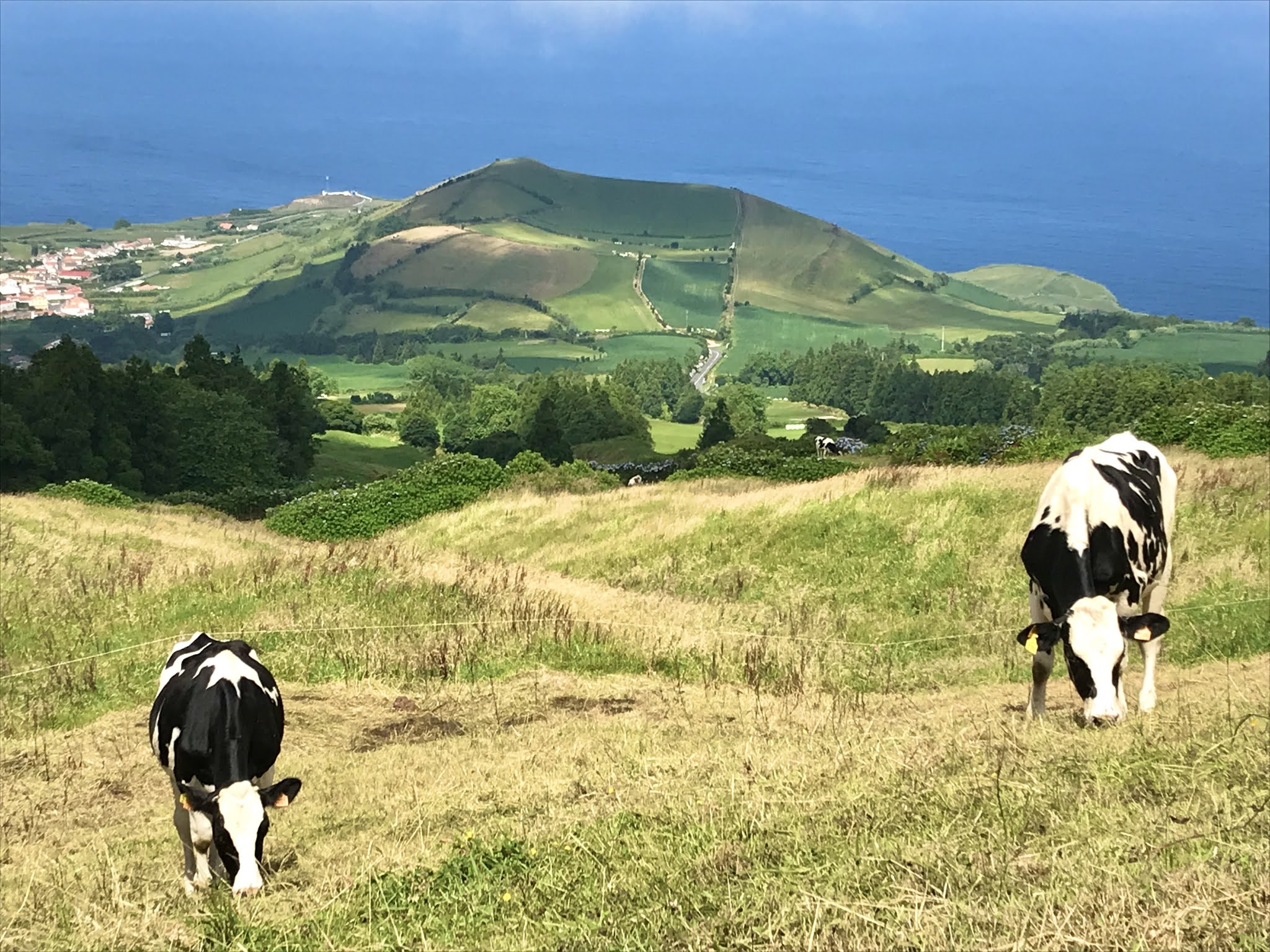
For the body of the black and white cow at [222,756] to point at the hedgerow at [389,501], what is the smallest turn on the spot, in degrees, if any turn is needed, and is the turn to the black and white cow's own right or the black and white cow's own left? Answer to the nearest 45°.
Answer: approximately 180°

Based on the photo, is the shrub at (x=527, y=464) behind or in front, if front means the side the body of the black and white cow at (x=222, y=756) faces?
behind

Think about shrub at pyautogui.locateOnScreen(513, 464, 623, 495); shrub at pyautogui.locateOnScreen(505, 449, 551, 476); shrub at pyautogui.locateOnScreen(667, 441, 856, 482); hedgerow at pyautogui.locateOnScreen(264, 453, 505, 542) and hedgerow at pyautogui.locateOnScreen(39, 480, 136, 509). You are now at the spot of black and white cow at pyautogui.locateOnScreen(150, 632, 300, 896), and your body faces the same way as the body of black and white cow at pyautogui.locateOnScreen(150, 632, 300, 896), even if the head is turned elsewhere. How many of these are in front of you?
0

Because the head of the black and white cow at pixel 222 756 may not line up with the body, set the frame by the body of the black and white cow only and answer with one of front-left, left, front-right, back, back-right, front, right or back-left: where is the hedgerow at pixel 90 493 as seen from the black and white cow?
back

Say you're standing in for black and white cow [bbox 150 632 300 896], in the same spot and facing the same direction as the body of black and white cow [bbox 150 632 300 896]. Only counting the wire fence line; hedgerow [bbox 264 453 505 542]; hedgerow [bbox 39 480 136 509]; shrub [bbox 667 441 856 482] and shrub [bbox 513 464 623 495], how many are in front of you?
0

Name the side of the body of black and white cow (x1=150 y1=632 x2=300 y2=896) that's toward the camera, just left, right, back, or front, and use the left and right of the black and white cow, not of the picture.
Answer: front

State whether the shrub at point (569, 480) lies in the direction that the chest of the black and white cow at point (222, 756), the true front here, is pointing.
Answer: no

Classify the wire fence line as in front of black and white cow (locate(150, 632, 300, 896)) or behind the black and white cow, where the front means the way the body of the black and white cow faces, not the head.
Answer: behind

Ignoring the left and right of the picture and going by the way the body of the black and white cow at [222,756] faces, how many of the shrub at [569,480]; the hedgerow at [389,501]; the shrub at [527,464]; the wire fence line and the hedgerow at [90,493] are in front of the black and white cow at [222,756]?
0

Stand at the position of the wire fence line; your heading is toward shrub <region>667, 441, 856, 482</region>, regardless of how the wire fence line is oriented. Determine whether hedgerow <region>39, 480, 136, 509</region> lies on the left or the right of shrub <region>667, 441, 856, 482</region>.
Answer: left

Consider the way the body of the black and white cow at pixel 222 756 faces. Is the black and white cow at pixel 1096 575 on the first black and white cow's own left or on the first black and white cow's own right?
on the first black and white cow's own left

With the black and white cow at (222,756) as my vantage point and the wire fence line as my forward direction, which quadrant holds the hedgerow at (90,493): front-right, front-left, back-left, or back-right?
front-left
